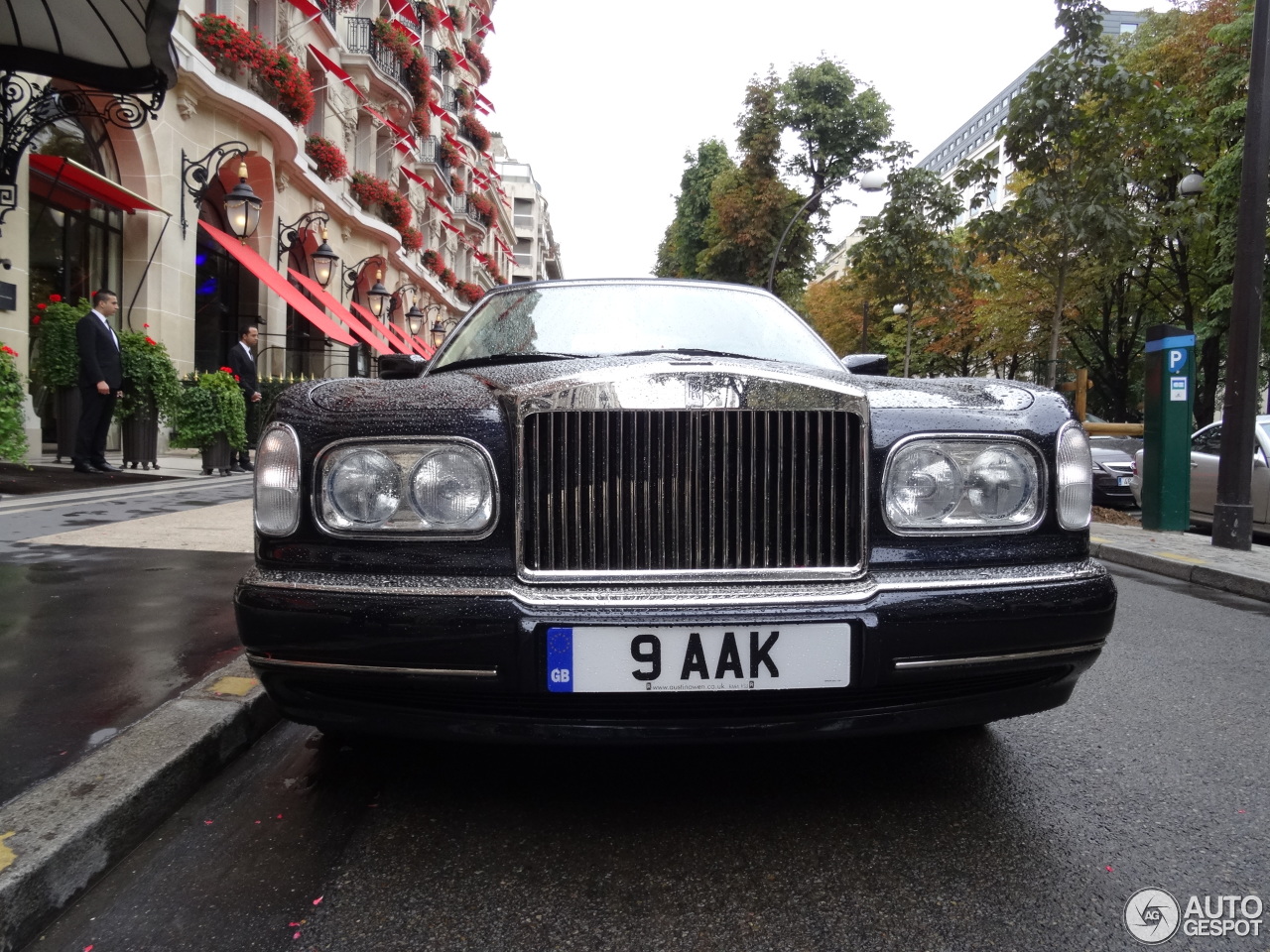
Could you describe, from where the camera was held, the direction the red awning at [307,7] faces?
facing the viewer and to the right of the viewer

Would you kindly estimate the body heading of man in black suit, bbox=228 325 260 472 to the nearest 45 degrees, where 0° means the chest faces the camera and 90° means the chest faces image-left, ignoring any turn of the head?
approximately 315°

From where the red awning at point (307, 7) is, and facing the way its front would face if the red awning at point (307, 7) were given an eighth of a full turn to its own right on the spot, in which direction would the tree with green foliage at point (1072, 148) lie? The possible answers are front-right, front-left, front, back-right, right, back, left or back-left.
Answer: front-left

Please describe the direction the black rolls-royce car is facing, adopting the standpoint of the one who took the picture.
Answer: facing the viewer

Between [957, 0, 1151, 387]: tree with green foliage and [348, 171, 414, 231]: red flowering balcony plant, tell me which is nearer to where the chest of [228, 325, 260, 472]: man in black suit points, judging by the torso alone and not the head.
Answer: the tree with green foliage

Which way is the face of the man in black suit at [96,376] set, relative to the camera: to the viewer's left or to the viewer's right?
to the viewer's right

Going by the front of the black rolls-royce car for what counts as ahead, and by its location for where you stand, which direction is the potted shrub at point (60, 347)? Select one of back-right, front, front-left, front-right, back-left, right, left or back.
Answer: back-right

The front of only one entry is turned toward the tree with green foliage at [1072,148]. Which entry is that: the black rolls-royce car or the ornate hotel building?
the ornate hotel building

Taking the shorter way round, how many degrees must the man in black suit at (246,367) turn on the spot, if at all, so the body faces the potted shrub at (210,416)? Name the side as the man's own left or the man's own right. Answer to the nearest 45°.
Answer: approximately 45° to the man's own right

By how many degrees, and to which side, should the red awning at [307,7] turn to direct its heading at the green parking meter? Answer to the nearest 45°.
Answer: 0° — it already faces it

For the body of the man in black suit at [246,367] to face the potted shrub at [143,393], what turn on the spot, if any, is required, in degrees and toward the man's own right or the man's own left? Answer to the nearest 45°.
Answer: approximately 90° to the man's own right
